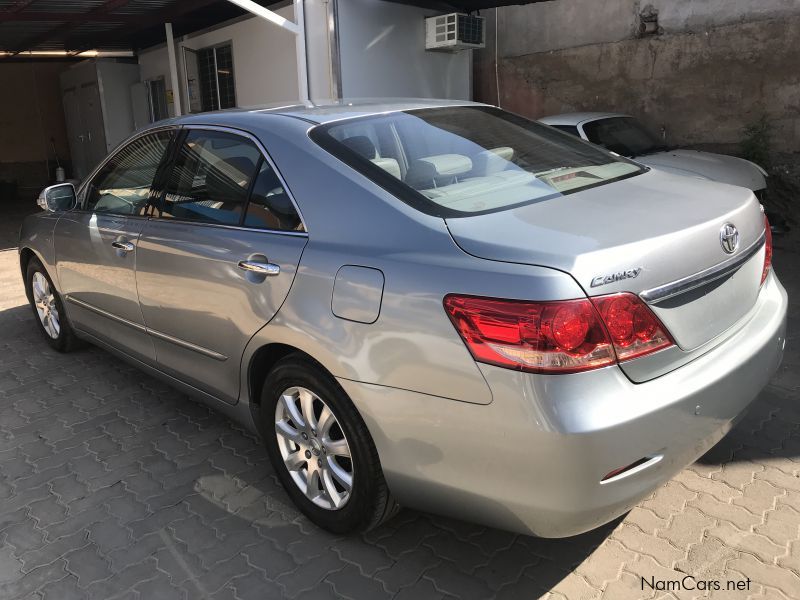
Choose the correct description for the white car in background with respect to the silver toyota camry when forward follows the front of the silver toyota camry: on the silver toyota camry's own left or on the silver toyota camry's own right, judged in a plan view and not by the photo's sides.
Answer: on the silver toyota camry's own right

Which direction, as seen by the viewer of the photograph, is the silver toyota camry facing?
facing away from the viewer and to the left of the viewer

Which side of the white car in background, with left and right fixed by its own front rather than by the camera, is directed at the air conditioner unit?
back

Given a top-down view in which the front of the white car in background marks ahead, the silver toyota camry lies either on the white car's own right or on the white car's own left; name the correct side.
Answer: on the white car's own right

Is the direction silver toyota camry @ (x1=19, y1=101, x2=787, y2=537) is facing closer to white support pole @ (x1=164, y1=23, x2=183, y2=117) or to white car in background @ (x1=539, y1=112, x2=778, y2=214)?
the white support pole

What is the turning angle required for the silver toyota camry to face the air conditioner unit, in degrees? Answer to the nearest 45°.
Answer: approximately 45° to its right

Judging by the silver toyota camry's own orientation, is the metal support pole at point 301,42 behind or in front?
in front

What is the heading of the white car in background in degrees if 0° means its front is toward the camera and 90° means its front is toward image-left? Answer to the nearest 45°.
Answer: approximately 315°

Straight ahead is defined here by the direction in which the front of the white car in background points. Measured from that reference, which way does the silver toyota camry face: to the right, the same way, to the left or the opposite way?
the opposite way

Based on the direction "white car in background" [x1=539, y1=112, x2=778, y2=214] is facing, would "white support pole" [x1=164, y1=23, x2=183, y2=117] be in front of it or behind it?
behind
